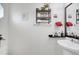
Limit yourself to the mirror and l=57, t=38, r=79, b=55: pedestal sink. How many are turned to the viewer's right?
0

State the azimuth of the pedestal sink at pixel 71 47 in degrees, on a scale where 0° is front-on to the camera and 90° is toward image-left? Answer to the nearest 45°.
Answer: approximately 45°

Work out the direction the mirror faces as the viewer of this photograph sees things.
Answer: facing the viewer and to the left of the viewer

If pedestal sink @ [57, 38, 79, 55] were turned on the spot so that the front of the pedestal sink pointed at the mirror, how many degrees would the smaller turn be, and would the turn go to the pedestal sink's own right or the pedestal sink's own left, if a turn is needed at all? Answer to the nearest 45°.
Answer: approximately 135° to the pedestal sink's own right

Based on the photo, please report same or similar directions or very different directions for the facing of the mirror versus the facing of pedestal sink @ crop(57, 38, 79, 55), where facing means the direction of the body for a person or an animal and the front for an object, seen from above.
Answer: same or similar directions

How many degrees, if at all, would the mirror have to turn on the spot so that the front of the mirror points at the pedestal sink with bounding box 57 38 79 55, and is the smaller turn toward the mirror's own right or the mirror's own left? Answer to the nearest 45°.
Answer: approximately 45° to the mirror's own left

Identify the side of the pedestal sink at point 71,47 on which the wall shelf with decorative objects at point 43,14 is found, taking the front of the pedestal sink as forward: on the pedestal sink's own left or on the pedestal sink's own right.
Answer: on the pedestal sink's own right
